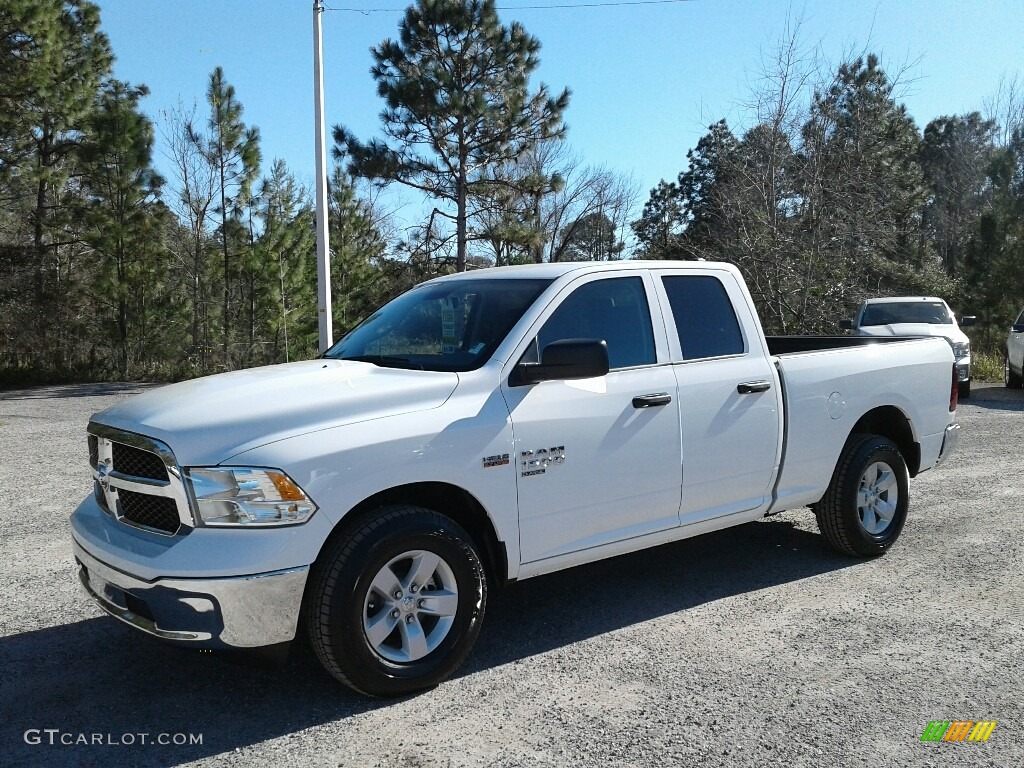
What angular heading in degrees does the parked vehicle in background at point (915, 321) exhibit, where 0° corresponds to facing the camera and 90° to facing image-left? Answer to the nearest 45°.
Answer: approximately 0°

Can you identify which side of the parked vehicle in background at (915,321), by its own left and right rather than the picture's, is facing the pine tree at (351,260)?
right

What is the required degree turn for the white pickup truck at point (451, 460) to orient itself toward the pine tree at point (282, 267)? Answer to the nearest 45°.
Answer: approximately 135° to its right

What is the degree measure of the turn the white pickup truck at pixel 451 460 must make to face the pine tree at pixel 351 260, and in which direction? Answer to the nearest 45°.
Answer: approximately 135° to its right

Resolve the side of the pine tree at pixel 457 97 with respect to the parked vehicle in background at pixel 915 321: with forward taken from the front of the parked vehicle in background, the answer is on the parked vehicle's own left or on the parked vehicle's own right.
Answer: on the parked vehicle's own right

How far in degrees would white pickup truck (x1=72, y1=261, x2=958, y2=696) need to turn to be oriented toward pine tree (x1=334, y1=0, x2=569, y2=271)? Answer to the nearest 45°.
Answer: approximately 135° to its right

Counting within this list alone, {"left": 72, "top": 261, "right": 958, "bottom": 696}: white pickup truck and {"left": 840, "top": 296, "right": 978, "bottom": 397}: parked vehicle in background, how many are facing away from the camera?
0

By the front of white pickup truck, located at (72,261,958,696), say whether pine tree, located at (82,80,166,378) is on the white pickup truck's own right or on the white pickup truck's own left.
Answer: on the white pickup truck's own right

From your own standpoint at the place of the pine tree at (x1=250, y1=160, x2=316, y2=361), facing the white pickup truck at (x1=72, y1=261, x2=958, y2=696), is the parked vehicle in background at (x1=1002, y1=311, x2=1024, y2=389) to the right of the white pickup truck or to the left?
left

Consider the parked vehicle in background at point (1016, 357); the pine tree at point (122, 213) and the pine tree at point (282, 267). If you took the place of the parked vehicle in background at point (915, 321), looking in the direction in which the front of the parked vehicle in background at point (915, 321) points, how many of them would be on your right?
2
